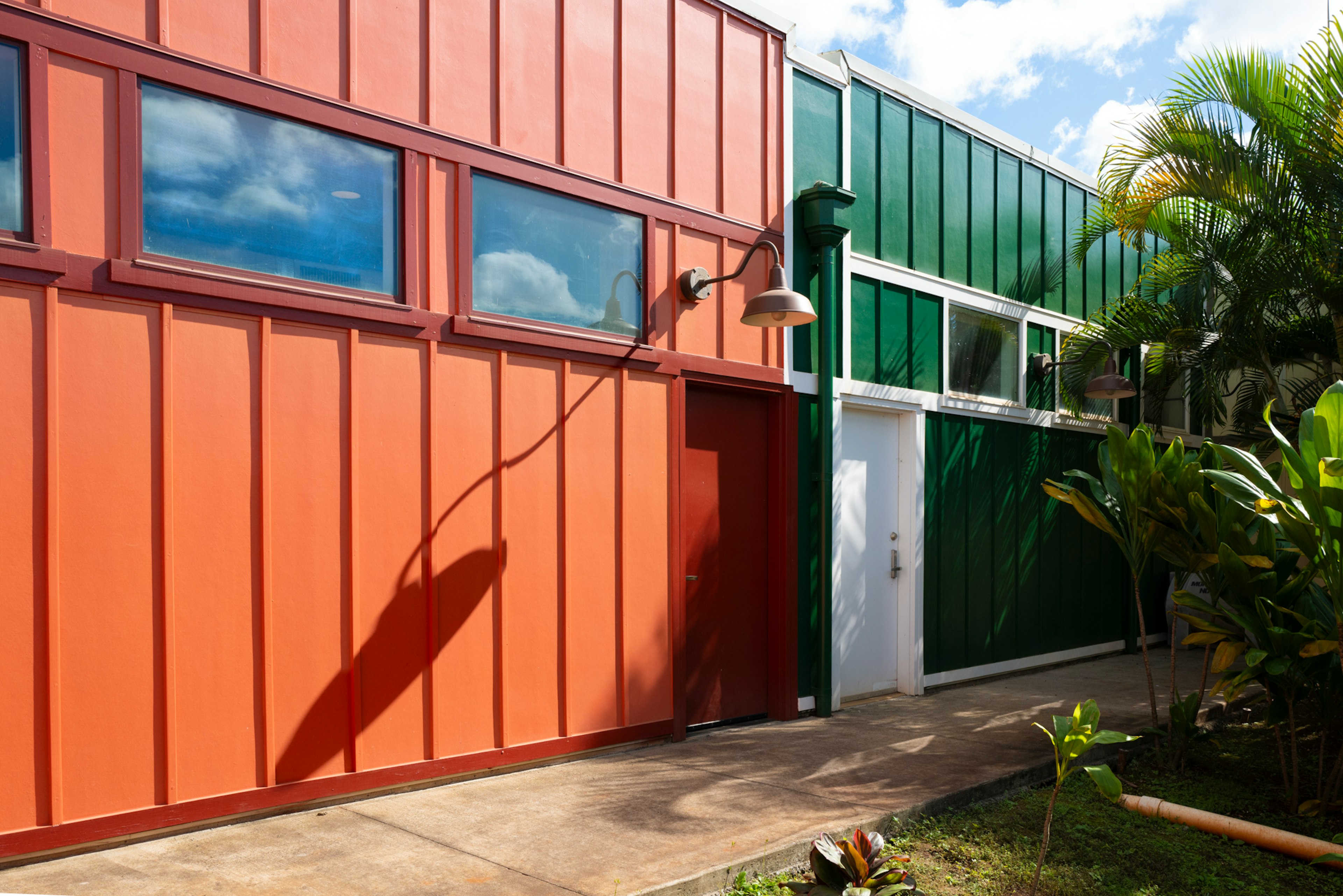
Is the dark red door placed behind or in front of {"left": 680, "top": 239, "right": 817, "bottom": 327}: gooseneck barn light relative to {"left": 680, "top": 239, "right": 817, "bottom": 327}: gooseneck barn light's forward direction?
behind

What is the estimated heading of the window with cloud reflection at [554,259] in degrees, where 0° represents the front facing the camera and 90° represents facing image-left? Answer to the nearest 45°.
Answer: approximately 315°

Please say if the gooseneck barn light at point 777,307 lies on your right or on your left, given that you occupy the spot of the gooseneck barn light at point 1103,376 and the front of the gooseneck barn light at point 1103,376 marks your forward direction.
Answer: on your right

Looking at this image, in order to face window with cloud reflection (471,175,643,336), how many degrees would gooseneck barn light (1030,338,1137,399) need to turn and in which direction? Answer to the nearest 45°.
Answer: approximately 90° to its right

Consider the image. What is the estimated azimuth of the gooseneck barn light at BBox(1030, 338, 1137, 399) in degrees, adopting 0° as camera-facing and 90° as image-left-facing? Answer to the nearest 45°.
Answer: approximately 315°

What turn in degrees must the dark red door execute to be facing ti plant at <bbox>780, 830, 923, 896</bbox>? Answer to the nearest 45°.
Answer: approximately 45° to its right

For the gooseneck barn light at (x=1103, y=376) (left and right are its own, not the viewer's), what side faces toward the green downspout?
right

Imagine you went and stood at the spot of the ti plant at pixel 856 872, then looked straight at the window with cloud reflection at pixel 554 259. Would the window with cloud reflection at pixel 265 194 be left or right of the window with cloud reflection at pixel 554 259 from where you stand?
left

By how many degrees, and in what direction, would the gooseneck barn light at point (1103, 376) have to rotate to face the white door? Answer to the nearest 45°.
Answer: approximately 90° to its right
